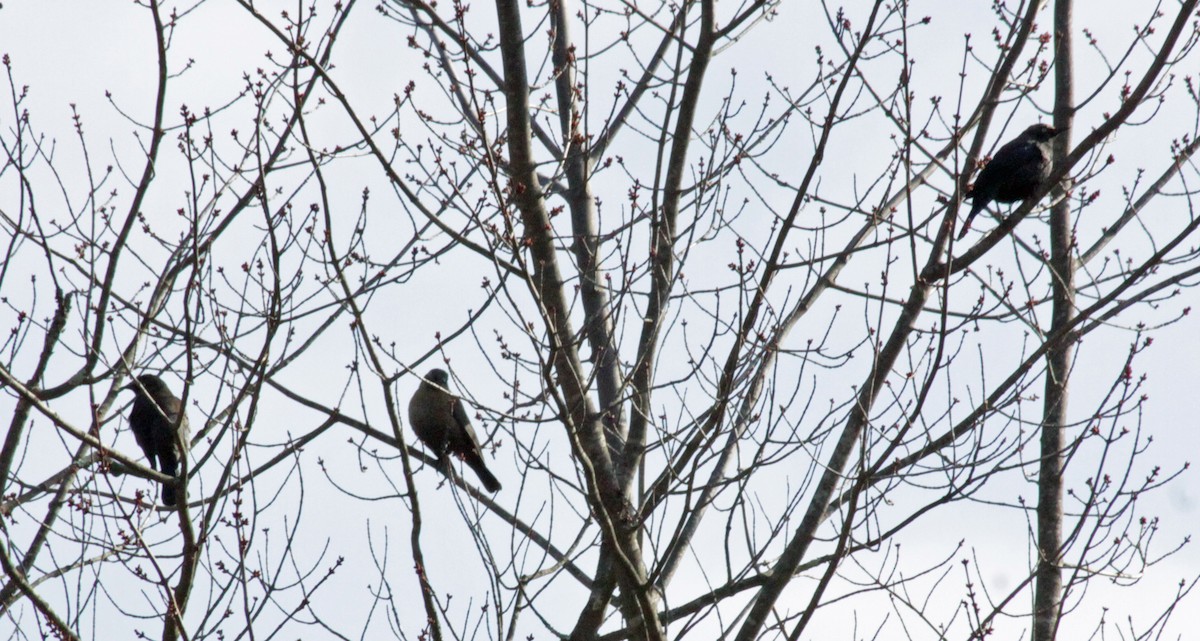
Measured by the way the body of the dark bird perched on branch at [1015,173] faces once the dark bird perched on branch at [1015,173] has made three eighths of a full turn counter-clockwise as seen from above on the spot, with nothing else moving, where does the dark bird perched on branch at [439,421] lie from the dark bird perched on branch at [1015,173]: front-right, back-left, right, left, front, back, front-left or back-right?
front-left

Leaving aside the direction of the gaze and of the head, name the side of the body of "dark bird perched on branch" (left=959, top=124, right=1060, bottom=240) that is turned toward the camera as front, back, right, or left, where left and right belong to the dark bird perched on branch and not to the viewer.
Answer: right
